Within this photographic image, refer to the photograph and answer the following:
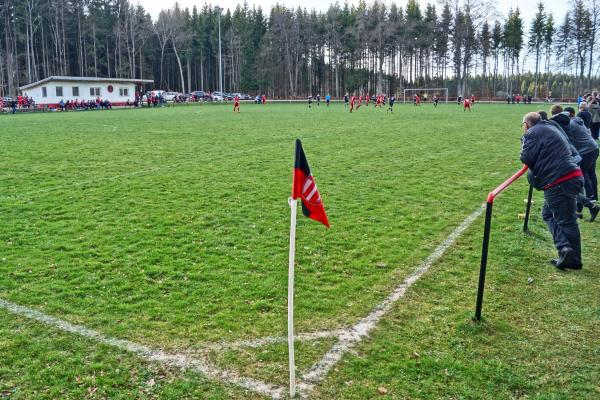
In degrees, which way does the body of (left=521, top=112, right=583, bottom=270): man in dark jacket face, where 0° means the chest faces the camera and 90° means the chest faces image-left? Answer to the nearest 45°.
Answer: approximately 135°

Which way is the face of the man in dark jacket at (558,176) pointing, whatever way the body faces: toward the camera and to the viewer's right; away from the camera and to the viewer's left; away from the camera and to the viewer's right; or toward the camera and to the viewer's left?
away from the camera and to the viewer's left

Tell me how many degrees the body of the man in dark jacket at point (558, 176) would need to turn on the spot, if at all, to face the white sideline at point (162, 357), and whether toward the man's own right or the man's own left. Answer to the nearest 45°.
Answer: approximately 90° to the man's own left

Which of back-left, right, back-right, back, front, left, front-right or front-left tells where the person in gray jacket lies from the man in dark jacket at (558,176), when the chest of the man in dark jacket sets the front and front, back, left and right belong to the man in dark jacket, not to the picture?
front-right

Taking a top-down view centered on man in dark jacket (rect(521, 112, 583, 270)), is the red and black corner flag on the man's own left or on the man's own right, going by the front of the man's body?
on the man's own left
